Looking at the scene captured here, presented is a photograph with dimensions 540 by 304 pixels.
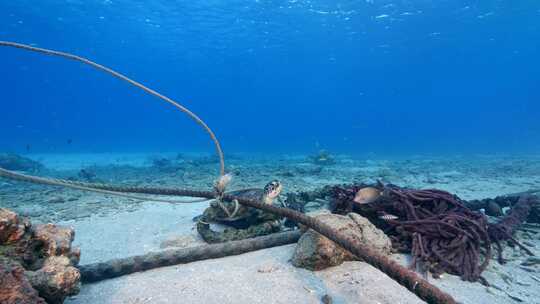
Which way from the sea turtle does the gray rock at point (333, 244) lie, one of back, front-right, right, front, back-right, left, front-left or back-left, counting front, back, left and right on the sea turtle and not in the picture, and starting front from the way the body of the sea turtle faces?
front-right

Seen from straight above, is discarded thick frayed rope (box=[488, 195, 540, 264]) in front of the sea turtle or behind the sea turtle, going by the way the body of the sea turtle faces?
in front

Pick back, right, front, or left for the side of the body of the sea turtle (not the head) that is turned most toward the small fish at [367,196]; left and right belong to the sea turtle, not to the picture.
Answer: front

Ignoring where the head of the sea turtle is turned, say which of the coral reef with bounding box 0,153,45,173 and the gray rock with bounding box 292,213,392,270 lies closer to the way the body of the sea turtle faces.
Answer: the gray rock

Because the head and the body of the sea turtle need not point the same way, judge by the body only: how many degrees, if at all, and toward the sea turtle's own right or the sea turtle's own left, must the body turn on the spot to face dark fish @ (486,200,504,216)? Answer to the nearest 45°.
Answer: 0° — it already faces it

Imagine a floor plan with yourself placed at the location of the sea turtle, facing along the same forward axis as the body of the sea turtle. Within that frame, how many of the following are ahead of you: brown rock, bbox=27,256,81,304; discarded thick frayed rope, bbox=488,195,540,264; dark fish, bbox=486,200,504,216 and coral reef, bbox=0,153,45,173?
2

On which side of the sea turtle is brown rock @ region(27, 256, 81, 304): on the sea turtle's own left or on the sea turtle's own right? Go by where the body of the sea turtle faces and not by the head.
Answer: on the sea turtle's own right

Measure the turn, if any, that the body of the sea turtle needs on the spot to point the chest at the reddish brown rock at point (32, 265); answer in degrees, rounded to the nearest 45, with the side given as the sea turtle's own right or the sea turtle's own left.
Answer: approximately 135° to the sea turtle's own right

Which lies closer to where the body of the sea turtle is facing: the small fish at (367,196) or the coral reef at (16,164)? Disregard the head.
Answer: the small fish

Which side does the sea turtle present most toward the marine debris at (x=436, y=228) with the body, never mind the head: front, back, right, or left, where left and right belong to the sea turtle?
front

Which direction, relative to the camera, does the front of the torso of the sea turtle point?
to the viewer's right

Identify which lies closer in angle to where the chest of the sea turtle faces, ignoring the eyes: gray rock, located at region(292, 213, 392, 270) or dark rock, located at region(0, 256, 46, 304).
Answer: the gray rock

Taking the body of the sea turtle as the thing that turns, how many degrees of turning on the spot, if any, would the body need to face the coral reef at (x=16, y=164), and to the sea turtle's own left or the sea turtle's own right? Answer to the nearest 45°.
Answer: approximately 135° to the sea turtle's own left
